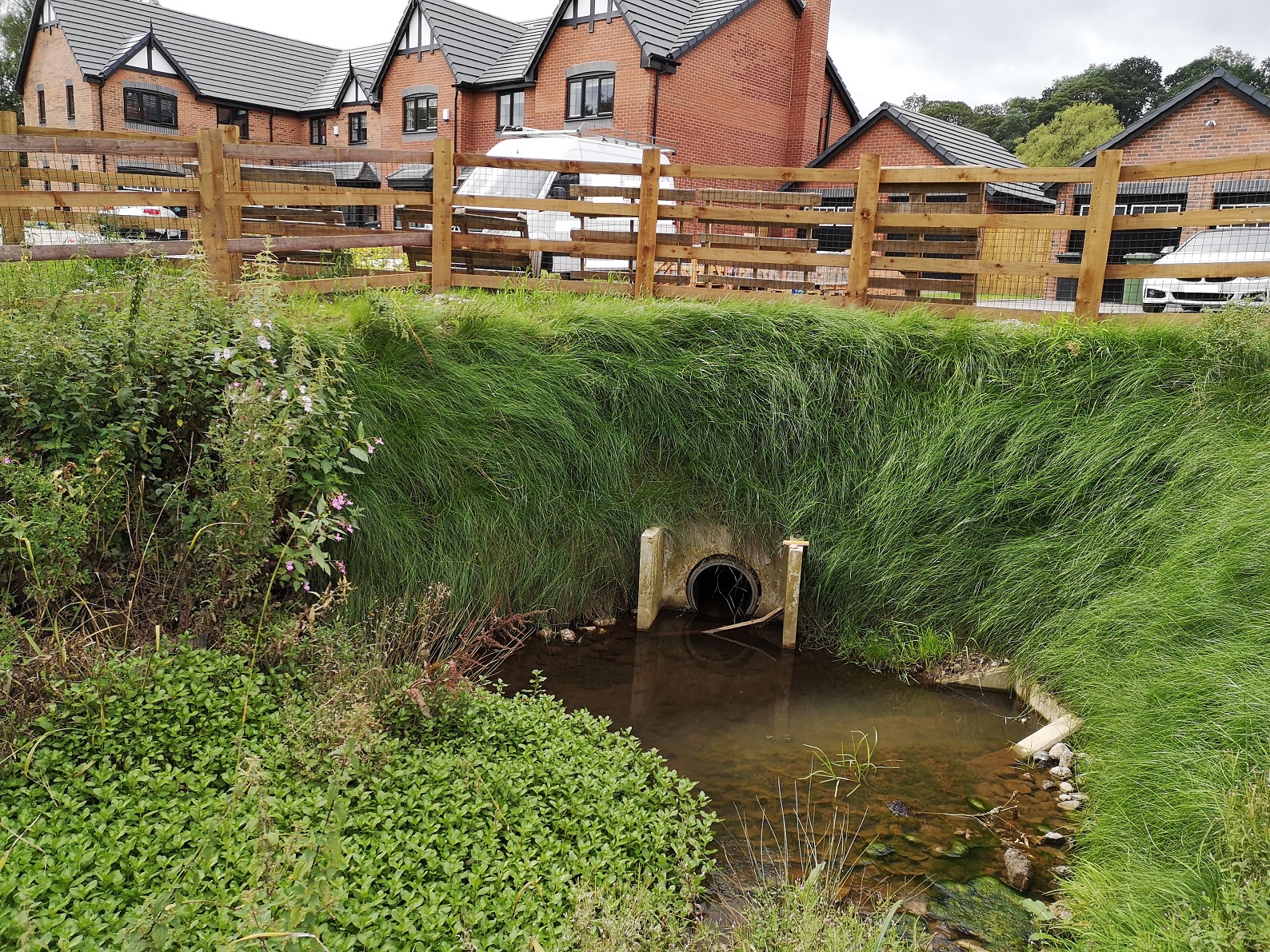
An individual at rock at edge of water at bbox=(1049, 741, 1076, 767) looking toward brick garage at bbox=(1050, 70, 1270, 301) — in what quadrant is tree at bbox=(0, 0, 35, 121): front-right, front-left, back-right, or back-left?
front-left

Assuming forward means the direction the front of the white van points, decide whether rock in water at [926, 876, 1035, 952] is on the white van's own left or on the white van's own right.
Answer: on the white van's own left

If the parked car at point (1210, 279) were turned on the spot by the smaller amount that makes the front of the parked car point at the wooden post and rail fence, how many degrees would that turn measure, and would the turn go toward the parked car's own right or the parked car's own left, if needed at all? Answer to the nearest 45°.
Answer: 0° — it already faces it

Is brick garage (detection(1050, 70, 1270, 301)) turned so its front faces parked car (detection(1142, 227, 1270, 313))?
yes

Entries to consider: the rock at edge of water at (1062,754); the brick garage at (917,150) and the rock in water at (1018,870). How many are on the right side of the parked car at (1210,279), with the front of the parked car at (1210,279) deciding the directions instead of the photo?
1

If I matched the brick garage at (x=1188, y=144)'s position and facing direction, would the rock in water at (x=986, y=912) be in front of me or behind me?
in front

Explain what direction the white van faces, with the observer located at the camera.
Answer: facing the viewer and to the left of the viewer

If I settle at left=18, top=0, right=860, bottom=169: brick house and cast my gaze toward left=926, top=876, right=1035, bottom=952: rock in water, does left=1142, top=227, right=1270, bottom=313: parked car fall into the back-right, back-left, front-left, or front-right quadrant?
front-left

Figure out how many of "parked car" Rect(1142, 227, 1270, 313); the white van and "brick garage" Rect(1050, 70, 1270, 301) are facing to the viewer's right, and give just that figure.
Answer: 0

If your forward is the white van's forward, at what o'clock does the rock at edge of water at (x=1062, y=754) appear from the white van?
The rock at edge of water is roughly at 10 o'clock from the white van.

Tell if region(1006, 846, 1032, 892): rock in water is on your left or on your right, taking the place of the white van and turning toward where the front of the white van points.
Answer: on your left

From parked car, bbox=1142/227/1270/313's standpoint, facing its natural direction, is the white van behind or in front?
in front

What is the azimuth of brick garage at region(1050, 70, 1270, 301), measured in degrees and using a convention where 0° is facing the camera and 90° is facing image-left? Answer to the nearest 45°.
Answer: approximately 0°

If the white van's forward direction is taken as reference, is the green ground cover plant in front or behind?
in front

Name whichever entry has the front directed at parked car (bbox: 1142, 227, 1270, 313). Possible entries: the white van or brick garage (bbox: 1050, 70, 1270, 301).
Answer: the brick garage
